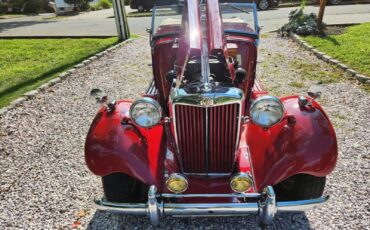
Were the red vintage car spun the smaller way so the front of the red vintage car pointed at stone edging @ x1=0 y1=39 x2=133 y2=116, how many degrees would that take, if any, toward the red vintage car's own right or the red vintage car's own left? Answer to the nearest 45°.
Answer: approximately 135° to the red vintage car's own right

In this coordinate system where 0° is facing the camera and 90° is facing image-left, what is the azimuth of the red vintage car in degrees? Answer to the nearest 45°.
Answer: approximately 0°

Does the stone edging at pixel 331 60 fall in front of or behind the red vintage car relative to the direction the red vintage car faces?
behind

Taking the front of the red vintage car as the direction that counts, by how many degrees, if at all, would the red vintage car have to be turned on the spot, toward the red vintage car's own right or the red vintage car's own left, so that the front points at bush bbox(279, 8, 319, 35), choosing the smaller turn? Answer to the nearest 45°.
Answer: approximately 180°

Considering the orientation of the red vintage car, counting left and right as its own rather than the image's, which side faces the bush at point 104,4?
back

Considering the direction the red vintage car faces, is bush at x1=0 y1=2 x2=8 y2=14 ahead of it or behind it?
behind
